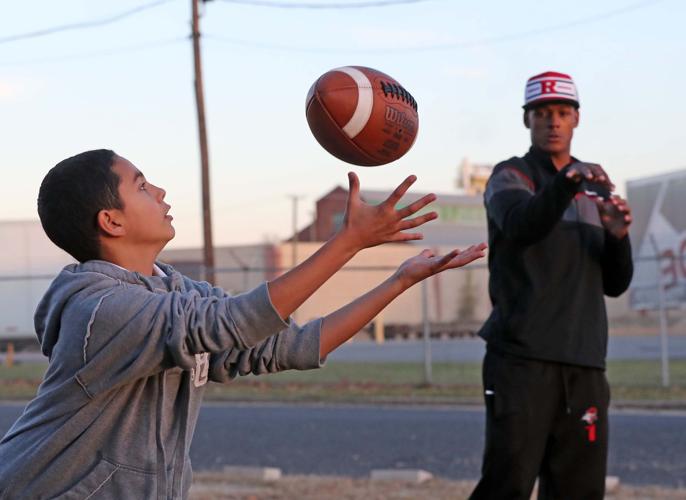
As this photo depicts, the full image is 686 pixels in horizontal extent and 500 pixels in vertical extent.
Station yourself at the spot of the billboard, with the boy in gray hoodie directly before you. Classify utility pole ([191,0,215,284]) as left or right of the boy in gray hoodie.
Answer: right

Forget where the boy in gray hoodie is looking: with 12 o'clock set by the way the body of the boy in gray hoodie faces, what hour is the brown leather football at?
The brown leather football is roughly at 11 o'clock from the boy in gray hoodie.

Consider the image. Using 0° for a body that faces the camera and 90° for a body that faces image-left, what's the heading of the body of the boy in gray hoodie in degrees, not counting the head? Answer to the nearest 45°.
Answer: approximately 270°

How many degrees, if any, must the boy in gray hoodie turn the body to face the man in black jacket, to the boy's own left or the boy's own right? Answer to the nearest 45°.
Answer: approximately 45° to the boy's own left

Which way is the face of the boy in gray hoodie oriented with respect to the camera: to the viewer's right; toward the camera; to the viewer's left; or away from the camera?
to the viewer's right

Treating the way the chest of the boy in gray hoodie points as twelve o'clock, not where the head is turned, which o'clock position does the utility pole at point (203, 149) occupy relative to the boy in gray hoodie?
The utility pole is roughly at 9 o'clock from the boy in gray hoodie.

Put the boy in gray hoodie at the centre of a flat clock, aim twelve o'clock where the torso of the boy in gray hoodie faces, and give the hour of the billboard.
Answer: The billboard is roughly at 10 o'clock from the boy in gray hoodie.
